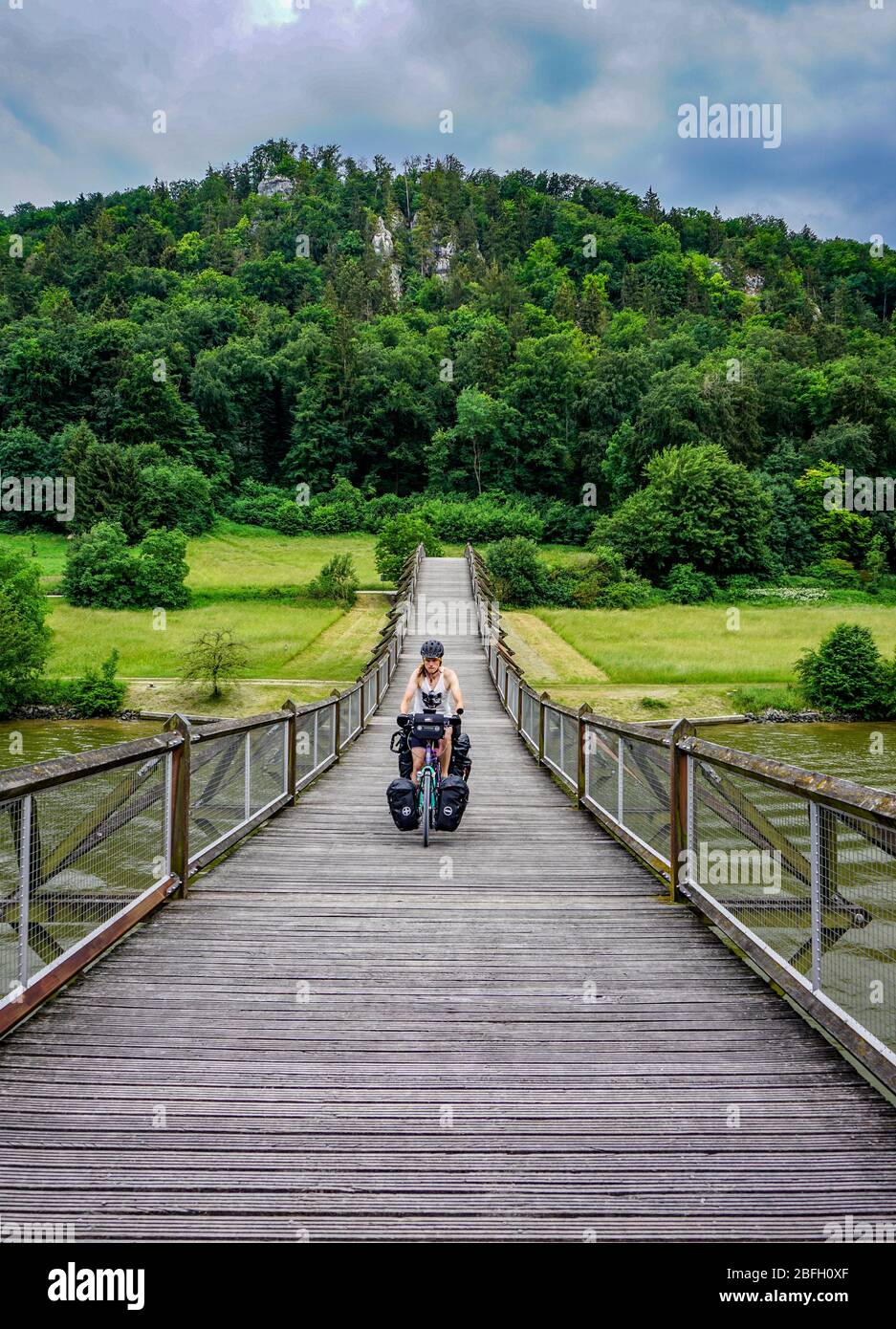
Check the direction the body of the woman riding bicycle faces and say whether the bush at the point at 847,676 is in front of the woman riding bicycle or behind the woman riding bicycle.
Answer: behind

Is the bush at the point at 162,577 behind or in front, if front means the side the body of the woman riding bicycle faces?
behind

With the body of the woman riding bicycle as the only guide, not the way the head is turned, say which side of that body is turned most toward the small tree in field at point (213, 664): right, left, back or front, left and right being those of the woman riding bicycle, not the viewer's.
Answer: back

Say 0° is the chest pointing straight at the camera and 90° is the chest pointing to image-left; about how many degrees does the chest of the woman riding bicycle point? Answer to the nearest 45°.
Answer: approximately 0°

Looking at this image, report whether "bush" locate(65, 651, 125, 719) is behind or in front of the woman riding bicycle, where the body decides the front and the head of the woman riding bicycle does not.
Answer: behind

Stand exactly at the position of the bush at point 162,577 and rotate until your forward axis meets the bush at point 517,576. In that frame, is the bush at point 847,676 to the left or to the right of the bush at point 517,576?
right

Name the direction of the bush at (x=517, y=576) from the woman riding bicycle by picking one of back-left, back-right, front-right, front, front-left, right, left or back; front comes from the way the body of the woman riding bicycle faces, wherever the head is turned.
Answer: back
